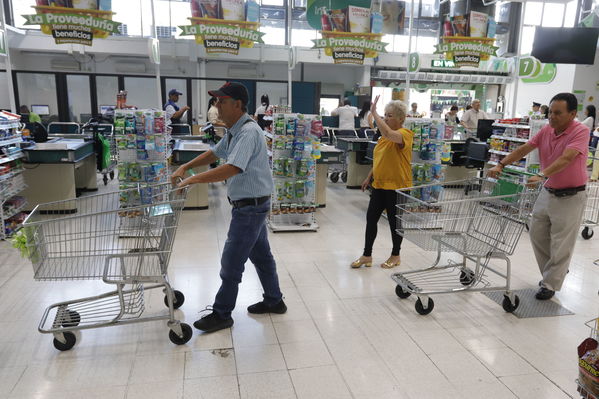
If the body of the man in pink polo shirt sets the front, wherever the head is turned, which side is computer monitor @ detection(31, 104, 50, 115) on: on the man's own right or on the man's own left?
on the man's own right

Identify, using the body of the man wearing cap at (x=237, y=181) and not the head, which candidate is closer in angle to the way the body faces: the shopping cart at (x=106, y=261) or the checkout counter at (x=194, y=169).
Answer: the shopping cart

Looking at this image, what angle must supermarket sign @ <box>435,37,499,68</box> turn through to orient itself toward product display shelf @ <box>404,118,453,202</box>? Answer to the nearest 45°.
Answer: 0° — it already faces it

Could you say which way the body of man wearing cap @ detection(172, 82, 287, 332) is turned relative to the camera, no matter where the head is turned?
to the viewer's left

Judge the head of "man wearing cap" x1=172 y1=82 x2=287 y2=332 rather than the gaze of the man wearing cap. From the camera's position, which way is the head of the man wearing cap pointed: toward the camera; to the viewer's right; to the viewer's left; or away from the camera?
to the viewer's left

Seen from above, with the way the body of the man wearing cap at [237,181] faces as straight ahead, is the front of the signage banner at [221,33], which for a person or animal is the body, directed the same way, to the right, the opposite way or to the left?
to the left

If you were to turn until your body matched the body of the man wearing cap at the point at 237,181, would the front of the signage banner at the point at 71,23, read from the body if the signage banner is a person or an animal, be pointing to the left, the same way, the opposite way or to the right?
to the left

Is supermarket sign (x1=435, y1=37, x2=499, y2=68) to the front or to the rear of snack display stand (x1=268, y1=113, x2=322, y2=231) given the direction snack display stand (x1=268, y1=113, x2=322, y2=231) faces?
to the rear

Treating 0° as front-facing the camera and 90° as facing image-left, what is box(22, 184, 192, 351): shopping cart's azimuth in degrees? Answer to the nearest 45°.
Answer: approximately 90°

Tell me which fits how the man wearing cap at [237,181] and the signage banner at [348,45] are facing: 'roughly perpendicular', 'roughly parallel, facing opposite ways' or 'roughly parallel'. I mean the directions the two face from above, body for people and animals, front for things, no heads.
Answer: roughly perpendicular

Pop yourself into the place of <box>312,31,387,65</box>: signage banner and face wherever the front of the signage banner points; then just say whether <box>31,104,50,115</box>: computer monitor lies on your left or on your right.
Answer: on your right
